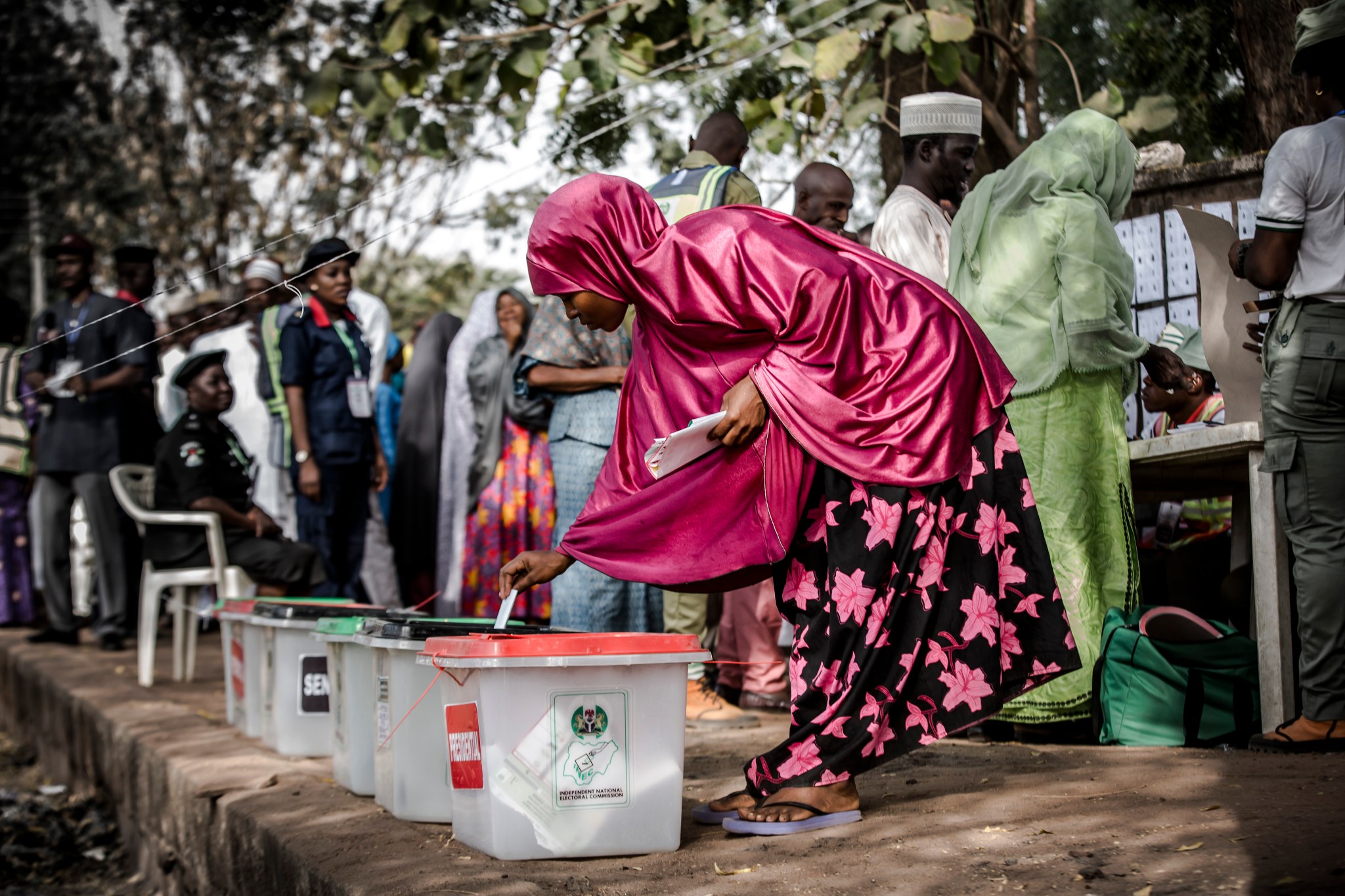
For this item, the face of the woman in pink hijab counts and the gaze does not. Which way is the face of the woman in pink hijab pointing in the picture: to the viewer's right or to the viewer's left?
to the viewer's left

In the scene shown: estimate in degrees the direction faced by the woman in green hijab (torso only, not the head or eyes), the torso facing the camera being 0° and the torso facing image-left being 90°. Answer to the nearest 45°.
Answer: approximately 225°

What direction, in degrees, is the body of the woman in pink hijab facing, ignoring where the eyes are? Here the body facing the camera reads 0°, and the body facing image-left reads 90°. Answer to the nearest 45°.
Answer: approximately 90°

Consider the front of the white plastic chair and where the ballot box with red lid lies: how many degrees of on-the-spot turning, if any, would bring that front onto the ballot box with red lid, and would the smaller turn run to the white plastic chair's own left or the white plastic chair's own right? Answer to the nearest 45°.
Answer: approximately 90° to the white plastic chair's own right

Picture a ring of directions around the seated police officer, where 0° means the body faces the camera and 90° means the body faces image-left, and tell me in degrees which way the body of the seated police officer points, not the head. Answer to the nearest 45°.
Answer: approximately 270°

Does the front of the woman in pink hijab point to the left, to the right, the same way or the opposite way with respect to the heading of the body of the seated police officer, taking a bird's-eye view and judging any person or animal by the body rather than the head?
the opposite way

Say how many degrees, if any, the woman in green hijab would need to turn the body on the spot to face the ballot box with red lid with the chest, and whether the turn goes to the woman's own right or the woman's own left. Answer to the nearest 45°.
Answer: approximately 180°

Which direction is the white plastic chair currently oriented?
to the viewer's right
